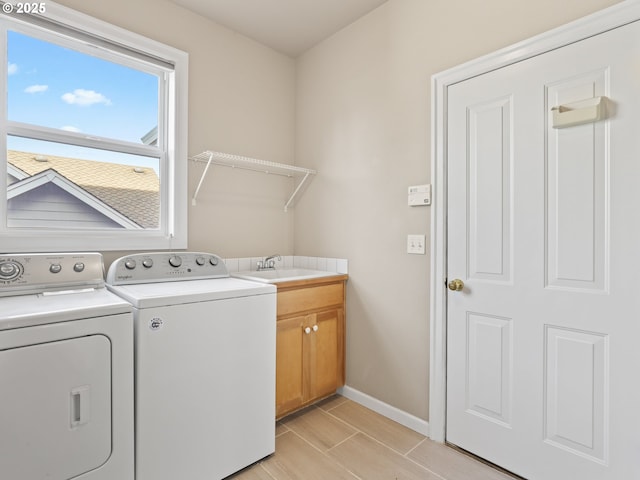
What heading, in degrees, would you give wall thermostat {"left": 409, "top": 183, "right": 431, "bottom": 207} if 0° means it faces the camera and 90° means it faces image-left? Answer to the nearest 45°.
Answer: approximately 45°

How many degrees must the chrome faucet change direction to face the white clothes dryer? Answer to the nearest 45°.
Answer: approximately 90° to its right

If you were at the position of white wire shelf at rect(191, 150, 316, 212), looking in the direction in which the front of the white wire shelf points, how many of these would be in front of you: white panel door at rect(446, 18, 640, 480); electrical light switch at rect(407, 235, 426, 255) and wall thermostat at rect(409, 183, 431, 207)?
3

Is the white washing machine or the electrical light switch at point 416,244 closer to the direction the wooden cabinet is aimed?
the electrical light switch

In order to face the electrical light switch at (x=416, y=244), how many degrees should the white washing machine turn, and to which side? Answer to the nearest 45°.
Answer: approximately 45° to its left

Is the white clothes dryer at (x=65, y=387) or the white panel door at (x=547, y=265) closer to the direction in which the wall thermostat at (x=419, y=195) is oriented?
the white clothes dryer

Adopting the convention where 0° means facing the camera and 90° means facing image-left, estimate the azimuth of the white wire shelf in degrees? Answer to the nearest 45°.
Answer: approximately 315°
